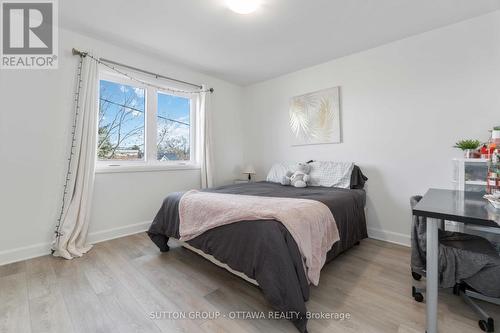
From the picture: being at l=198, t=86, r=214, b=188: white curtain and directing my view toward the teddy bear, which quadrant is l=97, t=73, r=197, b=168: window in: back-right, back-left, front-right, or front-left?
back-right

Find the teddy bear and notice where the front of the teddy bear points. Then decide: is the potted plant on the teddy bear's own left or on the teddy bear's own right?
on the teddy bear's own left

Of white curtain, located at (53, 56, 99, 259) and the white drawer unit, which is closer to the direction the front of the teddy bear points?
the white curtain

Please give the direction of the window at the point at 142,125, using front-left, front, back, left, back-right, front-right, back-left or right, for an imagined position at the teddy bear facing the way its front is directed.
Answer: front-right

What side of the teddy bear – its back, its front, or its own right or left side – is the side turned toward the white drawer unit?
left

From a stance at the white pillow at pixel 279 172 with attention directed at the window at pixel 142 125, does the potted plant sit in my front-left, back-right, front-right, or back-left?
back-left

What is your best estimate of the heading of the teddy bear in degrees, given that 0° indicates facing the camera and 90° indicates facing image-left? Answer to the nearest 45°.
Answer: approximately 45°

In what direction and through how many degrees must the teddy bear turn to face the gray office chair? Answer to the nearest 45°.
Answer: approximately 90° to its left
